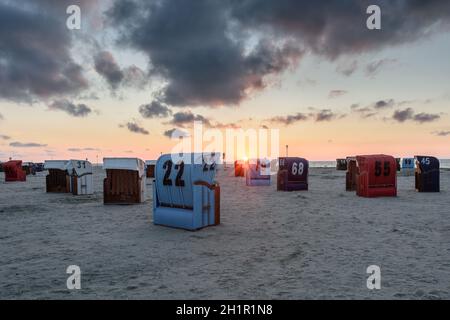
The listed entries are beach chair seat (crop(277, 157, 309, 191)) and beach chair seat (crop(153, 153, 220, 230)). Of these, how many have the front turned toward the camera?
0

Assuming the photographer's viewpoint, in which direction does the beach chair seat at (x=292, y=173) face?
facing away from the viewer and to the left of the viewer

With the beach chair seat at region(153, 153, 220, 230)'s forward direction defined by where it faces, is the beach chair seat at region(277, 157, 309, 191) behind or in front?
in front

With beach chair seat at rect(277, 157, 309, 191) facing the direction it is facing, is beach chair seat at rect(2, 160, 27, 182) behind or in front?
in front

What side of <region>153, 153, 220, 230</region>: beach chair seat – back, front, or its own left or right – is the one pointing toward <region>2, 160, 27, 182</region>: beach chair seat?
left

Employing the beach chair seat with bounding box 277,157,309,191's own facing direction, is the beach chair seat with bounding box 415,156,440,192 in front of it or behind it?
behind

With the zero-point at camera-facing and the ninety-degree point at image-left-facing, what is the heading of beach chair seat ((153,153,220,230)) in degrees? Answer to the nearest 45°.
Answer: approximately 225°
